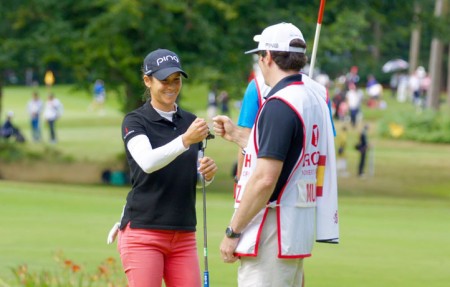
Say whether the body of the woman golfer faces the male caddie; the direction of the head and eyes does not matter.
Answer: yes

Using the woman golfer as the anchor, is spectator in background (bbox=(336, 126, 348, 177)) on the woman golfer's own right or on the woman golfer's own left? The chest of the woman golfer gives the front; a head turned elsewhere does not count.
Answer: on the woman golfer's own left

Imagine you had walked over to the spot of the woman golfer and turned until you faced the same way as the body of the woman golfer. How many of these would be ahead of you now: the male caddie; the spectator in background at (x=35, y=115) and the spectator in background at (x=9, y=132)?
1

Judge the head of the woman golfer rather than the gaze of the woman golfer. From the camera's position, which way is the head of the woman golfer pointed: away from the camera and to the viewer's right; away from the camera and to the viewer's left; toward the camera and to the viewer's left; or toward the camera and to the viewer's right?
toward the camera and to the viewer's right

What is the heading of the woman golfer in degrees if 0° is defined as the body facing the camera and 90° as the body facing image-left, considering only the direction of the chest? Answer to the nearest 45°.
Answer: approximately 315°

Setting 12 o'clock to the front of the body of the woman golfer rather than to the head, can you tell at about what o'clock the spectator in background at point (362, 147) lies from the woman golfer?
The spectator in background is roughly at 8 o'clock from the woman golfer.

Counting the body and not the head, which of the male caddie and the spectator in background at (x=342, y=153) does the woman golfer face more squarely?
the male caddie

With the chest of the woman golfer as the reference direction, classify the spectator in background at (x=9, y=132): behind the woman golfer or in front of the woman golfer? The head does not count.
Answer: behind

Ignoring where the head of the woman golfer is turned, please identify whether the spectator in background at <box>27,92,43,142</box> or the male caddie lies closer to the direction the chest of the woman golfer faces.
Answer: the male caddie

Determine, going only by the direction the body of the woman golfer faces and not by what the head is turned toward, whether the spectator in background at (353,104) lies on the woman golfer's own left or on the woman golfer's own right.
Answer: on the woman golfer's own left

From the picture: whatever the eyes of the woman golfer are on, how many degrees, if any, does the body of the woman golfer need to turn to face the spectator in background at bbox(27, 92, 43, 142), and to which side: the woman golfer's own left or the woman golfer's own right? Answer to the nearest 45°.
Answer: approximately 135° to the woman golfer's own left
